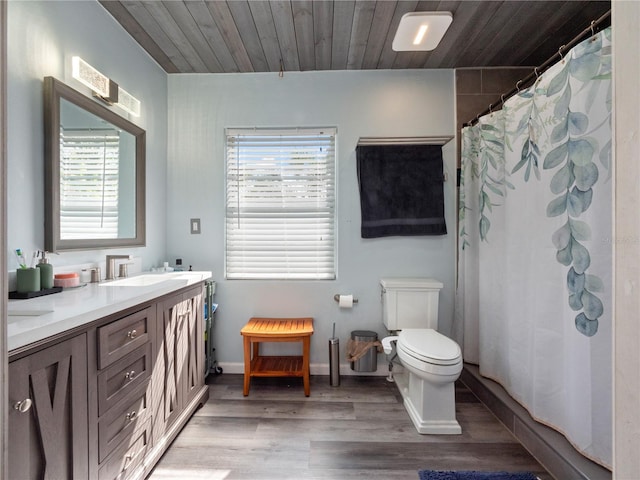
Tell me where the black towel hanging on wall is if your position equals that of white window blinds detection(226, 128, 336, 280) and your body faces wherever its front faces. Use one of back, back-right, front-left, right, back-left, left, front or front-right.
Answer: left

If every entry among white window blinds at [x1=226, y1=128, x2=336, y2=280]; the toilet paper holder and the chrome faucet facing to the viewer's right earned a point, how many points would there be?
1

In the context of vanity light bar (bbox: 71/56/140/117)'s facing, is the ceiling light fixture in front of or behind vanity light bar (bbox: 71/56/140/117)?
in front

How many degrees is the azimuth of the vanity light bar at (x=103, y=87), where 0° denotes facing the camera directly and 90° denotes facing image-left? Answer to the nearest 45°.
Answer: approximately 315°

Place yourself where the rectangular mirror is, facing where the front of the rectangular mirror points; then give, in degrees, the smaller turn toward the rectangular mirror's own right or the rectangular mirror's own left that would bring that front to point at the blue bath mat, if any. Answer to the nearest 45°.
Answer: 0° — it already faces it

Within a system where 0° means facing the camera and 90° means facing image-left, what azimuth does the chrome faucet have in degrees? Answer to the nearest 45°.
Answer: approximately 270°

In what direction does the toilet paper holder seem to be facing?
toward the camera

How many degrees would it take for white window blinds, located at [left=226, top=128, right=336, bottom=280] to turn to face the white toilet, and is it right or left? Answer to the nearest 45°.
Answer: approximately 45° to its left

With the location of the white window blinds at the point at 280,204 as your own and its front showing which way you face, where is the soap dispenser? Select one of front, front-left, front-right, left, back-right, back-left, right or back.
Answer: front-right

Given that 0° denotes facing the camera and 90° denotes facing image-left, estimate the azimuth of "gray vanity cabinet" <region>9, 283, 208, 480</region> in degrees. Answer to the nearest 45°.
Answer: approximately 315°

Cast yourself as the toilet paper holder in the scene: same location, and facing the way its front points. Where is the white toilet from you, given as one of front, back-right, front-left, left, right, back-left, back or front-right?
front-left

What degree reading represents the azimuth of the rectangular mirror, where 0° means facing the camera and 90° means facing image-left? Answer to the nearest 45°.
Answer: approximately 315°
